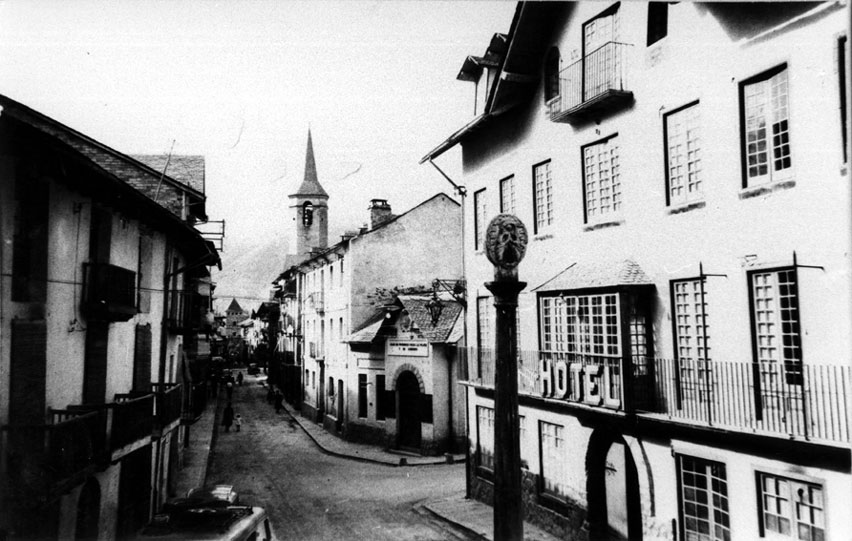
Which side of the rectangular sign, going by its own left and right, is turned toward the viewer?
front

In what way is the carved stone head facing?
toward the camera

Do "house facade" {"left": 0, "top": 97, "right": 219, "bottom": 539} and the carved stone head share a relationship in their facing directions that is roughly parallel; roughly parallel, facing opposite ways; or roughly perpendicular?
roughly perpendicular

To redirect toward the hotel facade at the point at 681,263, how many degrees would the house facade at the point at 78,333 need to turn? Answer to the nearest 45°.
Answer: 0° — it already faces it

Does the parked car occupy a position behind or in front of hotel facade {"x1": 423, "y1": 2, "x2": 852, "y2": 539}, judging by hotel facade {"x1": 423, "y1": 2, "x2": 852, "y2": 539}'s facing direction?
in front

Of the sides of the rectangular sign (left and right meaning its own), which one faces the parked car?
front

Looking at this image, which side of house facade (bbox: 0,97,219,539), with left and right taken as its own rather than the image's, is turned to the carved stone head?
front

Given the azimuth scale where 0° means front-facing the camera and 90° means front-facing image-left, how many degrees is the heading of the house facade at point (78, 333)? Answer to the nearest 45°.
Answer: approximately 315°

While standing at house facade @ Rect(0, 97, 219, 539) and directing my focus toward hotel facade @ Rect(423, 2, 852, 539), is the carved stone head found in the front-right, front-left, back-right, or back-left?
front-right

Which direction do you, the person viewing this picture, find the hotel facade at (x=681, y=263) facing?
facing the viewer and to the left of the viewer

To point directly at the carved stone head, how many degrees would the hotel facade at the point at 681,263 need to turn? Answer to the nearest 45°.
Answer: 0° — it already faces it
